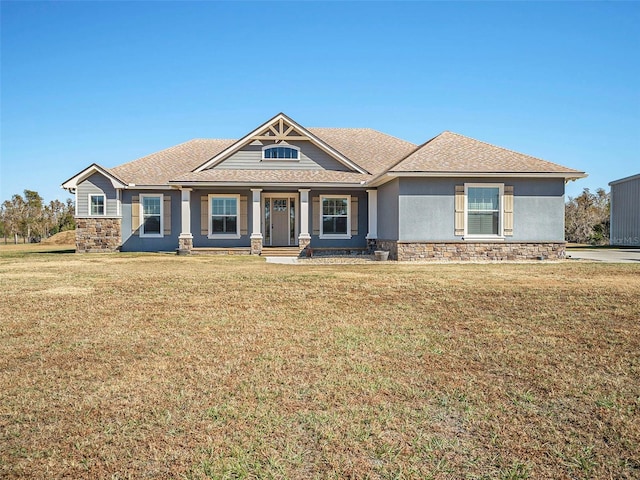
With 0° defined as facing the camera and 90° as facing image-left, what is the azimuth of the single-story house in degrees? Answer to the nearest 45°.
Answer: approximately 0°

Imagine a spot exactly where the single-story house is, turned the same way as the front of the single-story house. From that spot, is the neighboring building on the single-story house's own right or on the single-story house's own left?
on the single-story house's own left
